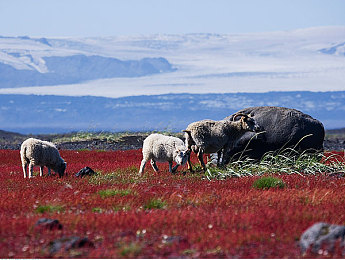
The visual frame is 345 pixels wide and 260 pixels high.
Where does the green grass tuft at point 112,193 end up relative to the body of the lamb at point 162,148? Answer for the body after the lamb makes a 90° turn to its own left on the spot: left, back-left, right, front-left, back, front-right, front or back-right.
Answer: back

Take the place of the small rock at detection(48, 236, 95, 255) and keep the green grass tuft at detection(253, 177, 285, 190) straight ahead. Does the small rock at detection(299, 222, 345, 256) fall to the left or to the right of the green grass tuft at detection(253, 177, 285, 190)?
right

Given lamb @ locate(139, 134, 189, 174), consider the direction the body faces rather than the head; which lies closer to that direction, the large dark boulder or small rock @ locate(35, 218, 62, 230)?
the large dark boulder

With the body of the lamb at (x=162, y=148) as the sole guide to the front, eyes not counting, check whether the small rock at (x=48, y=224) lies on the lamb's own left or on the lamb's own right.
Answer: on the lamb's own right

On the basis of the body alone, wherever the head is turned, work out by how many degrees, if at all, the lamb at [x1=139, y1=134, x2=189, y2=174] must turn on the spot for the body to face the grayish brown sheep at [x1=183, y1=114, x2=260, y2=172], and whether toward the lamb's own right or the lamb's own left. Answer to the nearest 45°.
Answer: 0° — it already faces it

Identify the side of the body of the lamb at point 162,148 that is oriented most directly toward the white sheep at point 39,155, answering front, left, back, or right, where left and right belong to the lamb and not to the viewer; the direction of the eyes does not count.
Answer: back

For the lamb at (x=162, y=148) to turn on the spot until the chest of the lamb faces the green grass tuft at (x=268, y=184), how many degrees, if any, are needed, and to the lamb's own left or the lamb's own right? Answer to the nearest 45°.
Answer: approximately 45° to the lamb's own right

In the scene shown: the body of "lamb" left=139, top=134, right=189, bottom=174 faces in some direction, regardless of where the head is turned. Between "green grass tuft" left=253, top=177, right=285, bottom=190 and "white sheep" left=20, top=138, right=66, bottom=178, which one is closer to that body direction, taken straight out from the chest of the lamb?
the green grass tuft

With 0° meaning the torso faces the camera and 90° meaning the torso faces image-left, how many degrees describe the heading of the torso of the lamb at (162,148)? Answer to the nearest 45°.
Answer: approximately 270°

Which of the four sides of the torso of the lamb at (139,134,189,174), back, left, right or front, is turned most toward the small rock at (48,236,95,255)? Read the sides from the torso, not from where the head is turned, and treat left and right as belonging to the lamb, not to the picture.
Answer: right
